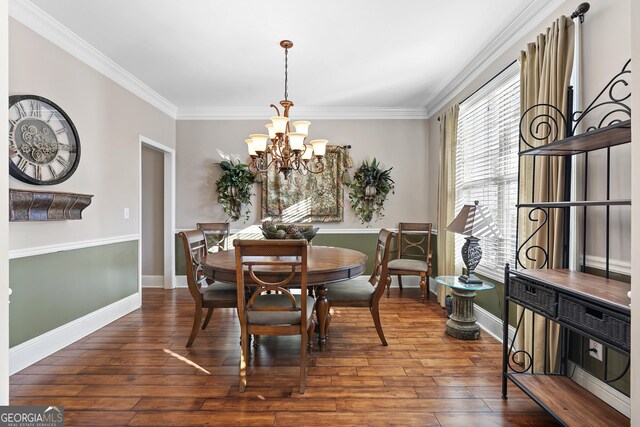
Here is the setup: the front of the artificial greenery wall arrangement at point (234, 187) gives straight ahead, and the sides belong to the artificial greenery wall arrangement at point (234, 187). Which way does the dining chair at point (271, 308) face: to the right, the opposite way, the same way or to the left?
the opposite way

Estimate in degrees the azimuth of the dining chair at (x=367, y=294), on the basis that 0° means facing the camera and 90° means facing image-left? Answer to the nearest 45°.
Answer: approximately 90°

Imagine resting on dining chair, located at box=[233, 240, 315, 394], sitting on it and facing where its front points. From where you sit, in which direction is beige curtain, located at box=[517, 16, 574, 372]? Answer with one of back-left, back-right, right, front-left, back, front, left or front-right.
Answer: right

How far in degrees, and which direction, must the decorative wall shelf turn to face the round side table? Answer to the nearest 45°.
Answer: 0° — it already faces it

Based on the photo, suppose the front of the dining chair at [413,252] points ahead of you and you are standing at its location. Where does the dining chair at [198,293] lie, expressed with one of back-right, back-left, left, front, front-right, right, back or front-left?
front

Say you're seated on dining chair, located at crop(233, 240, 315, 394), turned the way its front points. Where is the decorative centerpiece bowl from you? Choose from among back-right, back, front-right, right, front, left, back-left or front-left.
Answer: front

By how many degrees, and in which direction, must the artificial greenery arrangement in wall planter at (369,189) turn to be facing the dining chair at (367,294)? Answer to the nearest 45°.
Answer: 0° — it already faces it

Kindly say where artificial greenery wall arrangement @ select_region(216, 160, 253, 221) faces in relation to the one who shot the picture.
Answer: facing the viewer

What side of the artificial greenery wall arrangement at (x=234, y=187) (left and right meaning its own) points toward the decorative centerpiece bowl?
front

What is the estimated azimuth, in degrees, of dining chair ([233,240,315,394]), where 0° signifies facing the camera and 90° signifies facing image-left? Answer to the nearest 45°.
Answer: approximately 180°

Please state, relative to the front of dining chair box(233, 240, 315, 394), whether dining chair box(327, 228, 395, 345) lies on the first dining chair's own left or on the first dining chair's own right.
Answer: on the first dining chair's own right

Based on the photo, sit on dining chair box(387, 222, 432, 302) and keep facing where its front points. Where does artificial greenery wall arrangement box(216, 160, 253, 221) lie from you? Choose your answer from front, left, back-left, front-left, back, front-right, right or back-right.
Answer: front-right

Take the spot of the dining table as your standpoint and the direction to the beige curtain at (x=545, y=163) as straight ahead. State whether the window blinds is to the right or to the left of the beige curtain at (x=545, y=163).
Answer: left

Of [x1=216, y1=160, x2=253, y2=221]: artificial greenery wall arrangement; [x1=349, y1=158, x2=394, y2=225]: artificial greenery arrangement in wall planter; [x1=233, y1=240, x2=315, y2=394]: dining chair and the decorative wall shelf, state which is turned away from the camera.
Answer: the dining chair

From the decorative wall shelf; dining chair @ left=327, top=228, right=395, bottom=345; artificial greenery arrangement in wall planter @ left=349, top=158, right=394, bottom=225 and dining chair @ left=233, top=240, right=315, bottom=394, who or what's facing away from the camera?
dining chair @ left=233, top=240, right=315, bottom=394

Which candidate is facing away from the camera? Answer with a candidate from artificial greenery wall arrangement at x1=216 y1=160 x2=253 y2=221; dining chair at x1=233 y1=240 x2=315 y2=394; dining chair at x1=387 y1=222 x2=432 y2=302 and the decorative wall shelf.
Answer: dining chair at x1=233 y1=240 x2=315 y2=394

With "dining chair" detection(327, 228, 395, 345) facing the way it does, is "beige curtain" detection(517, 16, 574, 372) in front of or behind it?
behind

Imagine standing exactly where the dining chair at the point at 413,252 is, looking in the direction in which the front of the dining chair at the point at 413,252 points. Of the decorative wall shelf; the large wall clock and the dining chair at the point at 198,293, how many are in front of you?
3

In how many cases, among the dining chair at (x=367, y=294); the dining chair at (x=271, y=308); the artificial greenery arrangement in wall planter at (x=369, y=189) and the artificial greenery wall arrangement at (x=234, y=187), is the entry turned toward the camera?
2

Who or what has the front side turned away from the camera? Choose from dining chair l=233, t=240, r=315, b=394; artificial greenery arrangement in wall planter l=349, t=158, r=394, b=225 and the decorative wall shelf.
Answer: the dining chair

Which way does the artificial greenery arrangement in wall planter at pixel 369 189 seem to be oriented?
toward the camera
